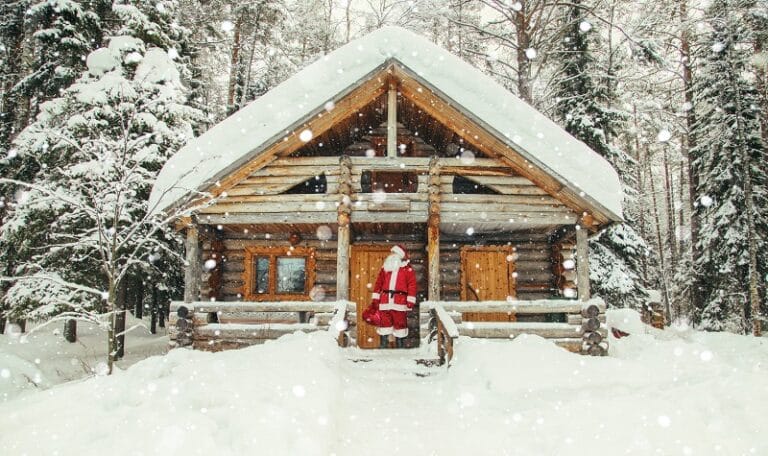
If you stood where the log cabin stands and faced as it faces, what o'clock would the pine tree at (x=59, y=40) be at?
The pine tree is roughly at 4 o'clock from the log cabin.

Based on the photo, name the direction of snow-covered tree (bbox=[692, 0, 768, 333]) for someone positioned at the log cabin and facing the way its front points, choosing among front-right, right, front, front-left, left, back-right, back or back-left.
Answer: back-left

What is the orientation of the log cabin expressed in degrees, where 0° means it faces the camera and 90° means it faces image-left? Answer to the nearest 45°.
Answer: approximately 0°

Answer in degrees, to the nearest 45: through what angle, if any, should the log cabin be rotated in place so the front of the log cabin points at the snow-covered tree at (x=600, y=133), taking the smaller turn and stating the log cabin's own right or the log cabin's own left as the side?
approximately 135° to the log cabin's own left
